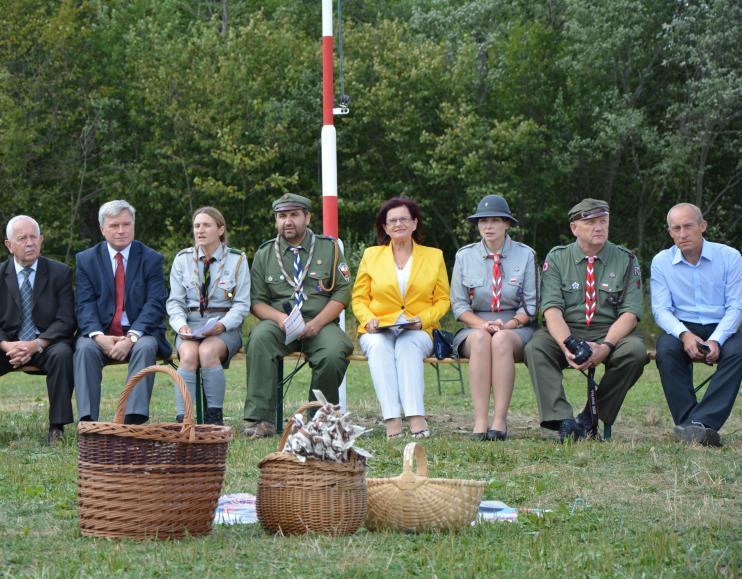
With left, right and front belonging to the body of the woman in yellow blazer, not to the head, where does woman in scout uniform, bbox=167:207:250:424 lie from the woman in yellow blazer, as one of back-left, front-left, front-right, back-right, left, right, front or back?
right

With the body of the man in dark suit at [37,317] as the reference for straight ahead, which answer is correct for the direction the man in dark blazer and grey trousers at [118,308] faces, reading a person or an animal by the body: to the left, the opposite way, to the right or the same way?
the same way

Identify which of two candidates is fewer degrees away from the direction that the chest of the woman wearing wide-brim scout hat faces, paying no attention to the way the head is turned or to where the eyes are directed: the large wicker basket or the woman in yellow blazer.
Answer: the large wicker basket

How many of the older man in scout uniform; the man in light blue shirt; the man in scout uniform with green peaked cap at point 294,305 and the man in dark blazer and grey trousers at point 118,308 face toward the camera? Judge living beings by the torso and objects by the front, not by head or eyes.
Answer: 4

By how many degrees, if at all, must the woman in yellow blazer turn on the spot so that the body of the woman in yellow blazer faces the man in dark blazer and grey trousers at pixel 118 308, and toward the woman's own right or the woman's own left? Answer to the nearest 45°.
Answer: approximately 90° to the woman's own right

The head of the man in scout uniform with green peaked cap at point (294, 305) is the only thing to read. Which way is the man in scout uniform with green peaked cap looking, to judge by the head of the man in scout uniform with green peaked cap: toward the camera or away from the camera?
toward the camera

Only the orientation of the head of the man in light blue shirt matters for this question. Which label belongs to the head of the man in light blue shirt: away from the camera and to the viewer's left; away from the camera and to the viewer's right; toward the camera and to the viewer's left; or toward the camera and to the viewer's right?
toward the camera and to the viewer's left

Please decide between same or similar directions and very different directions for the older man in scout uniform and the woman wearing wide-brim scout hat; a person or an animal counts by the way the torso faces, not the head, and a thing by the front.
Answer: same or similar directions

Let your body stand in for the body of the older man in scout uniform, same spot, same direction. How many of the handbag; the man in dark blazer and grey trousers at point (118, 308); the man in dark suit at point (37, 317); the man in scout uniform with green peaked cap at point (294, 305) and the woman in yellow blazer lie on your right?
5

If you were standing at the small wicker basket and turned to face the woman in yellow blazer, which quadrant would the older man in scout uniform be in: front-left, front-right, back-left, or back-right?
front-right

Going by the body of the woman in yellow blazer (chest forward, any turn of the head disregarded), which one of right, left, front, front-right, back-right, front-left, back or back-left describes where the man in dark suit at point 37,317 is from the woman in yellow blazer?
right

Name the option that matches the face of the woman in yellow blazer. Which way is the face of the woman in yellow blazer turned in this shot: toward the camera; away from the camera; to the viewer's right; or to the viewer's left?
toward the camera

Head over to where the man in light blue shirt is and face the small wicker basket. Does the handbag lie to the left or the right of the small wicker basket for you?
right

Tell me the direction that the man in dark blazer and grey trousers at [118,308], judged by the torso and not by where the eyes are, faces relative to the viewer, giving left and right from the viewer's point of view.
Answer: facing the viewer

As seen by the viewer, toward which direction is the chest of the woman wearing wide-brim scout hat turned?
toward the camera

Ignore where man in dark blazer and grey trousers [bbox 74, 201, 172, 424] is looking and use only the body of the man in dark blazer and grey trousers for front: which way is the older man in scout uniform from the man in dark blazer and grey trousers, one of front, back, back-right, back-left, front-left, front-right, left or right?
left

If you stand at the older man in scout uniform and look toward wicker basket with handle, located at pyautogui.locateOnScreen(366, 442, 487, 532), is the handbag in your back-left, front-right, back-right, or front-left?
front-right
